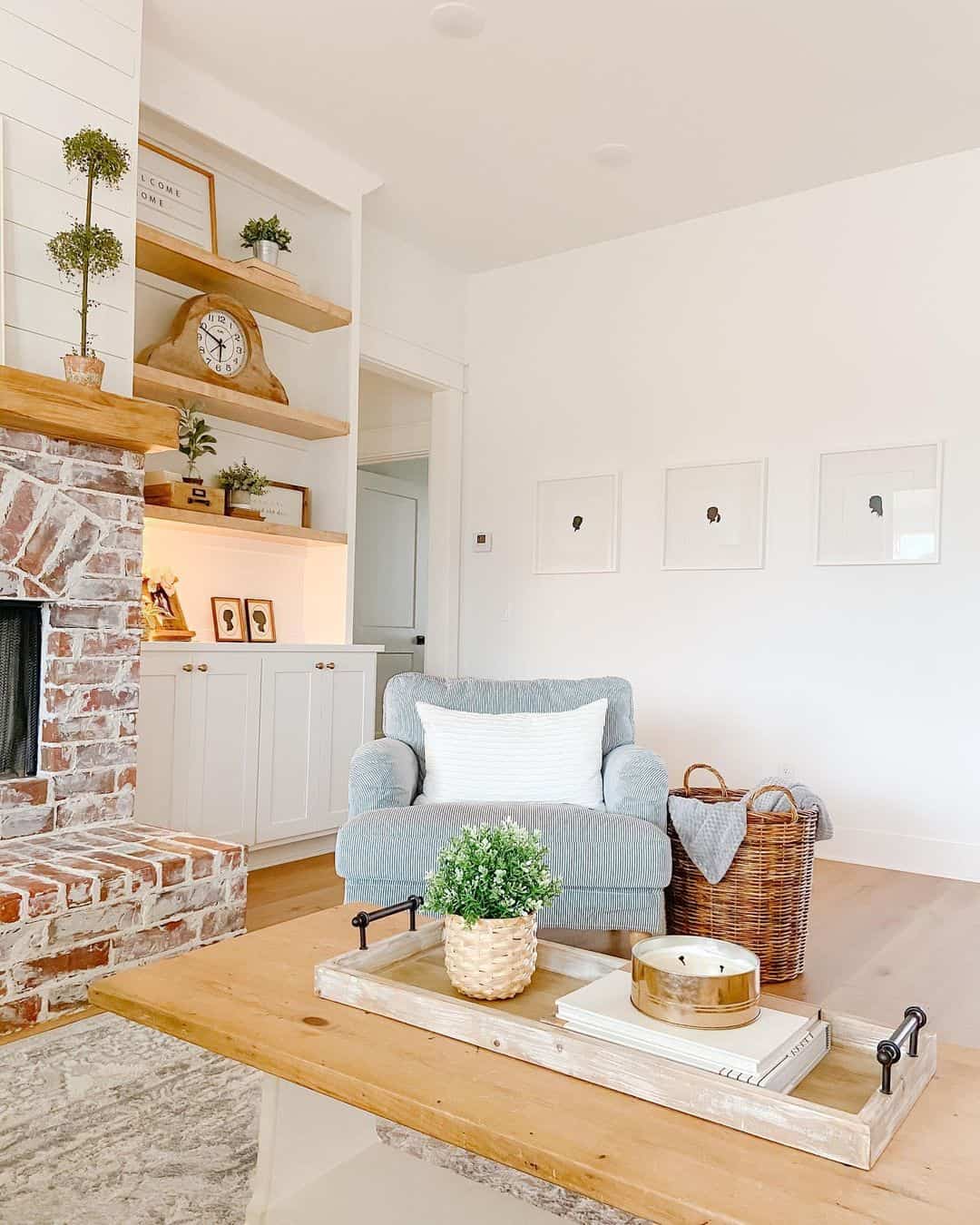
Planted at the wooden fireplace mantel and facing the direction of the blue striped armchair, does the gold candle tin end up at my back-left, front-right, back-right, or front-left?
front-right

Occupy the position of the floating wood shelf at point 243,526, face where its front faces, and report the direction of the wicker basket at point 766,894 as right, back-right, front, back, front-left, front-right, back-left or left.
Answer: front

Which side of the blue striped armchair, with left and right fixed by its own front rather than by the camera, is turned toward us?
front

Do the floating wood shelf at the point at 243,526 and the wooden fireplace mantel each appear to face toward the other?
no

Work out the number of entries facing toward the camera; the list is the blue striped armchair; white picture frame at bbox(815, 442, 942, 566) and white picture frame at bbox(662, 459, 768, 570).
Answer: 3

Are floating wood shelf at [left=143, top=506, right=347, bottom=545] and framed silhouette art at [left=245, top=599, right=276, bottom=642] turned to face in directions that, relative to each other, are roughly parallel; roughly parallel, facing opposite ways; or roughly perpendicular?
roughly parallel

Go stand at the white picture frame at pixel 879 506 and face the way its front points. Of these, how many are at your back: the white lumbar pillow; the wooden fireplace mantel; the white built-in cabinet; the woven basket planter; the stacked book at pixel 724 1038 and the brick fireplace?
0

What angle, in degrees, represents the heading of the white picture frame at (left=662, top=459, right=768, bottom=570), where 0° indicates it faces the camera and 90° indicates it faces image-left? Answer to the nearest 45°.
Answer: approximately 0°

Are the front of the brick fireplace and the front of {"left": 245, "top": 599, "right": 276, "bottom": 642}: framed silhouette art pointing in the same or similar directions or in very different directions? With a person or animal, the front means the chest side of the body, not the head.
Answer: same or similar directions

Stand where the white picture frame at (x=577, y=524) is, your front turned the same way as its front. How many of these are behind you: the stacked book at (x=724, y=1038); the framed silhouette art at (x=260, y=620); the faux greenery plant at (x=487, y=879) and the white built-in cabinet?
0

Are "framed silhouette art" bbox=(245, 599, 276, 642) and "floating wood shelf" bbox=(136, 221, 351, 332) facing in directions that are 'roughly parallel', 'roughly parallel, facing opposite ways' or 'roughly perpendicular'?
roughly parallel

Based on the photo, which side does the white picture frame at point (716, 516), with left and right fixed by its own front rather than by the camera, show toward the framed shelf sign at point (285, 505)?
right

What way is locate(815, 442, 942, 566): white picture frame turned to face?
toward the camera

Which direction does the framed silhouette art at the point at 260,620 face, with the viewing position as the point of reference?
facing the viewer and to the right of the viewer

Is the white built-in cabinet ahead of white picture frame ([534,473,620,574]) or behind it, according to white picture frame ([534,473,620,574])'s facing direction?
ahead
